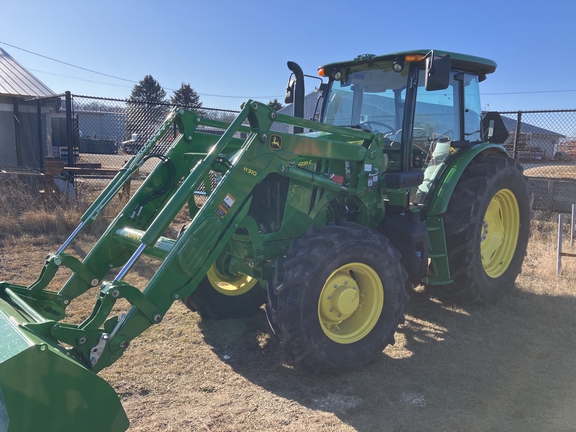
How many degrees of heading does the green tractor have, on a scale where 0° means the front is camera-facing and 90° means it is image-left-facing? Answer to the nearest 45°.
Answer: approximately 45°
